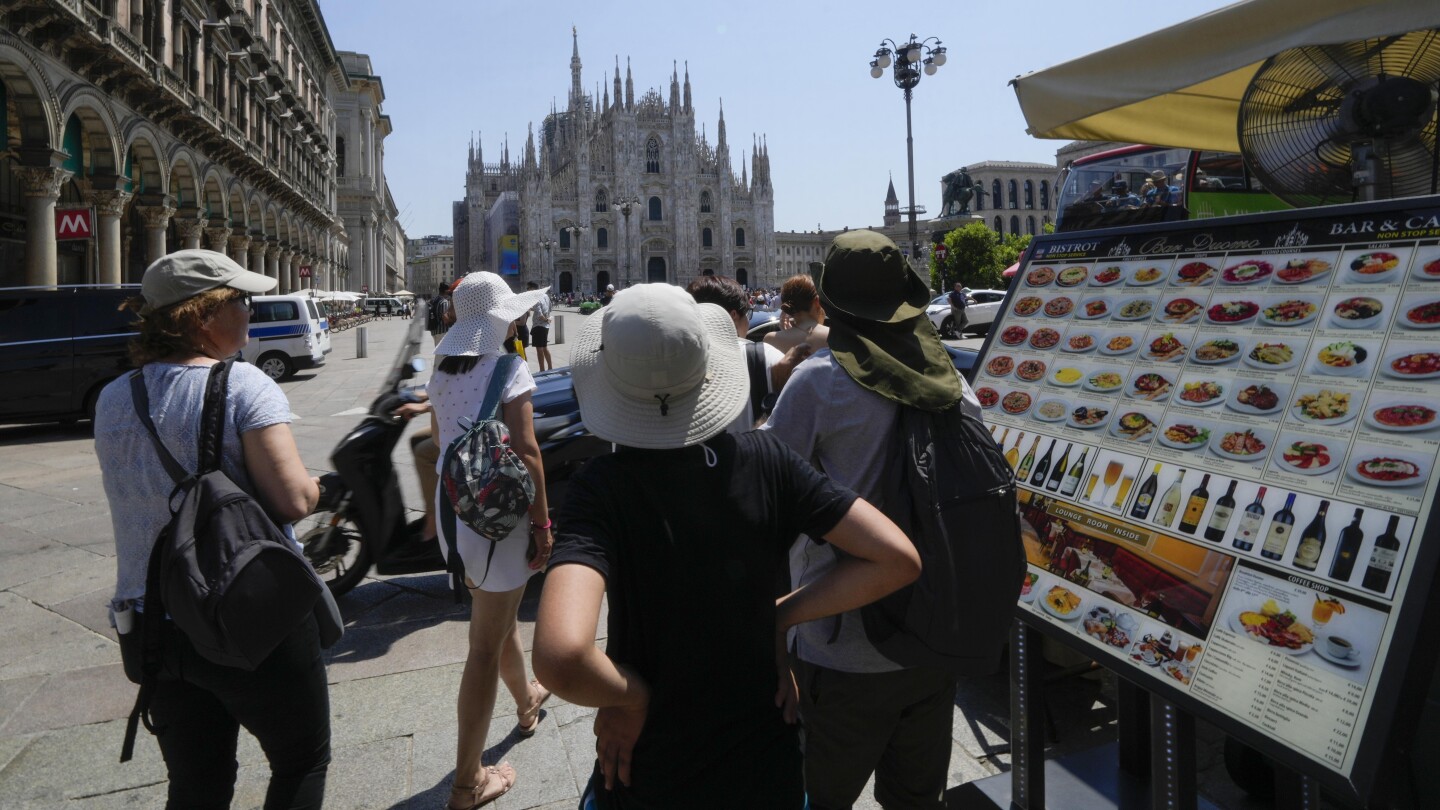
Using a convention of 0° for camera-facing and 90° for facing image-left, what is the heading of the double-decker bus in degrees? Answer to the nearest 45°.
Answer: approximately 45°

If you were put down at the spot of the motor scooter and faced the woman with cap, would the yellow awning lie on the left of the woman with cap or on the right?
left

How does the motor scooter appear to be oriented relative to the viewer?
to the viewer's left

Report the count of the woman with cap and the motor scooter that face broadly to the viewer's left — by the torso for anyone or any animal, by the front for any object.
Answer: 1

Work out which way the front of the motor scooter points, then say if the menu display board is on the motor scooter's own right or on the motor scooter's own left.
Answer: on the motor scooter's own left

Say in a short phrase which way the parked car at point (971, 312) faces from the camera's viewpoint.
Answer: facing the viewer and to the left of the viewer

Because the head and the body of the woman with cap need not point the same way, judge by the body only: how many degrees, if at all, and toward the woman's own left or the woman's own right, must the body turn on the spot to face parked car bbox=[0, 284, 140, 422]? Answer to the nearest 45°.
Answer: approximately 45° to the woman's own left

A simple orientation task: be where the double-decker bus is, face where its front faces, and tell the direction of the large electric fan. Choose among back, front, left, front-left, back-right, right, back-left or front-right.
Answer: front-left

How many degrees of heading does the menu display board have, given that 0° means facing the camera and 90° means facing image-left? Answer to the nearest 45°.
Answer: approximately 45°

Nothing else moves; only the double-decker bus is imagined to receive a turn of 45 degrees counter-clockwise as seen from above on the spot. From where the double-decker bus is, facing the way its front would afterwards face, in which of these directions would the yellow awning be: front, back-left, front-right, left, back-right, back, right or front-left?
front

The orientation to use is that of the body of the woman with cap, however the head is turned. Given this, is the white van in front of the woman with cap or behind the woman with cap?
in front

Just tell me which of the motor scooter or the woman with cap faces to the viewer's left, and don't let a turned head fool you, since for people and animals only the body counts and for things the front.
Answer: the motor scooter
